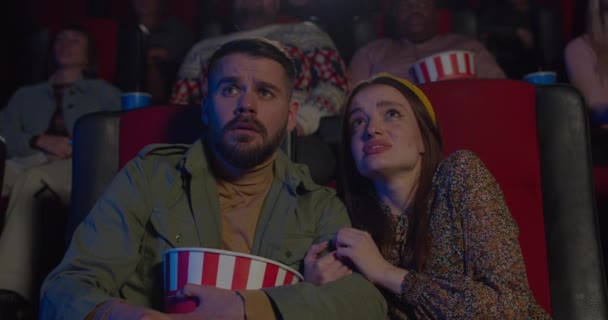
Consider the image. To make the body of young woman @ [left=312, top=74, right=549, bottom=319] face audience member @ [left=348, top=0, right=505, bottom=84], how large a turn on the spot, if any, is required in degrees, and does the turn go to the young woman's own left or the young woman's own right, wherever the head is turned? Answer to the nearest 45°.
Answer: approximately 135° to the young woman's own right

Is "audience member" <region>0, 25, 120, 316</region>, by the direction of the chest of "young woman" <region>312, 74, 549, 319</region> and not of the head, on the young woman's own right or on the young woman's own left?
on the young woman's own right

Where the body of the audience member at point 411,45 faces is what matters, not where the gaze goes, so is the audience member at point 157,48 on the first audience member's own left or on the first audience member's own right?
on the first audience member's own right

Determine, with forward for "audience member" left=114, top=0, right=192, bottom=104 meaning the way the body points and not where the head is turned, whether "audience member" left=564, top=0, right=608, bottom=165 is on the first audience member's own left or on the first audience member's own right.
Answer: on the first audience member's own left

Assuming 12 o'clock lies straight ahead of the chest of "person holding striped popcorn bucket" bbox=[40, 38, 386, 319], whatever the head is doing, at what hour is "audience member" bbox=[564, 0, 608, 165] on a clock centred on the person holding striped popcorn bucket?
The audience member is roughly at 8 o'clock from the person holding striped popcorn bucket.

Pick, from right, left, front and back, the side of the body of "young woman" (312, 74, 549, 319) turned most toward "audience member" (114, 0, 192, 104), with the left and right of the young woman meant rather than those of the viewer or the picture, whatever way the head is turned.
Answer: right
